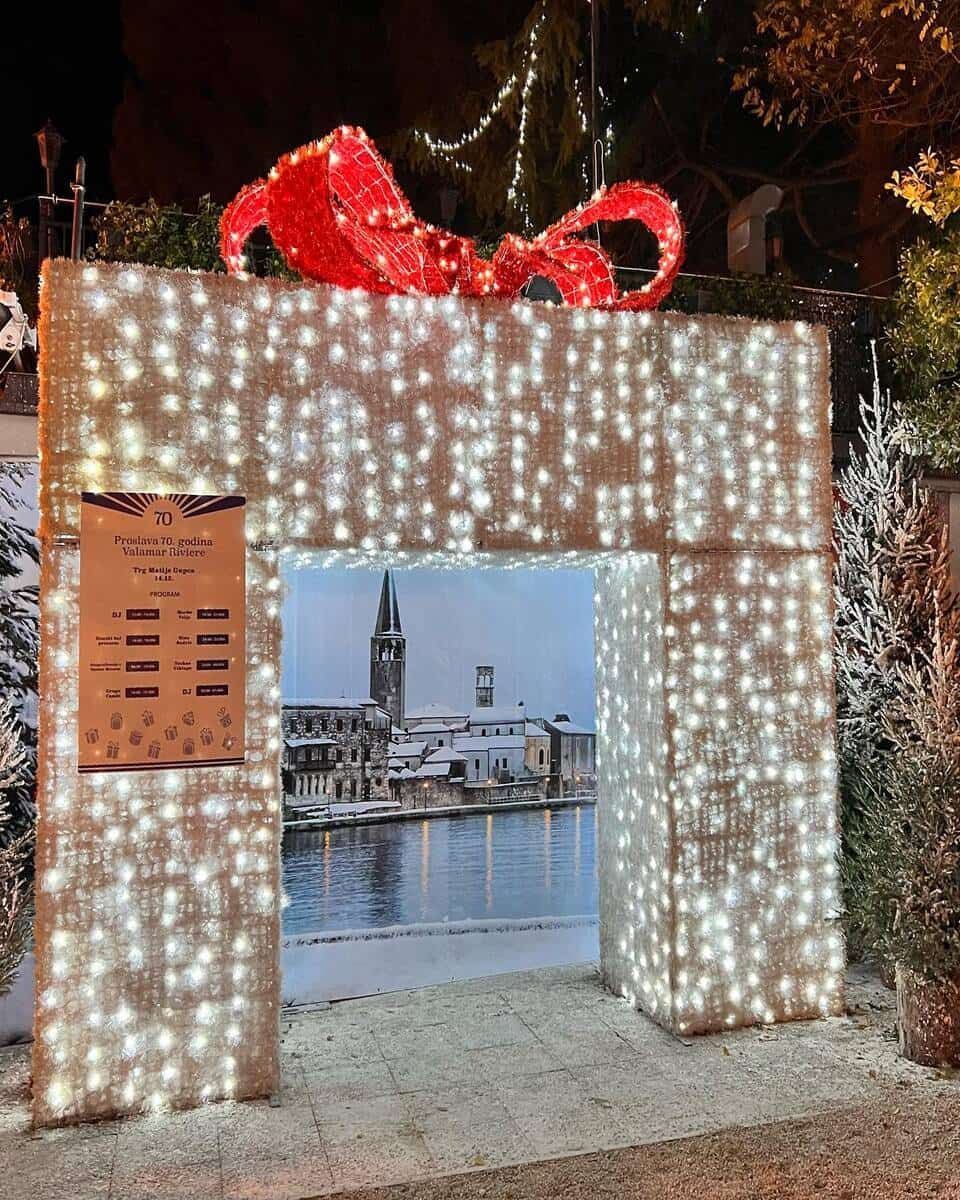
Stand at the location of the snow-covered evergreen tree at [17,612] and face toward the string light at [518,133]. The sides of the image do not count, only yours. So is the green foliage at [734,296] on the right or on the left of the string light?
right

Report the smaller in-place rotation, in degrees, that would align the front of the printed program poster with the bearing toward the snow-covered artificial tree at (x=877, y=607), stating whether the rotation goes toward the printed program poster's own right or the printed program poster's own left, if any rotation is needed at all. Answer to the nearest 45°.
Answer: approximately 90° to the printed program poster's own left

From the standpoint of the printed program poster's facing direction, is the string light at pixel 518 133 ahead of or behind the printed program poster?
behind

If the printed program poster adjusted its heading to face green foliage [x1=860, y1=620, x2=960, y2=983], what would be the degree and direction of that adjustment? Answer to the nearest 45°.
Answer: approximately 90° to its left

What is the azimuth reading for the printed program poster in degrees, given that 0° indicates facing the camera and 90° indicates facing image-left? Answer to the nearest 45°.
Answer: approximately 0°

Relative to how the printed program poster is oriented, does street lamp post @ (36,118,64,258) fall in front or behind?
behind

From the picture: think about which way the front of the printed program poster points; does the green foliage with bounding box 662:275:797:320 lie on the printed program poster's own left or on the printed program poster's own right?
on the printed program poster's own left
